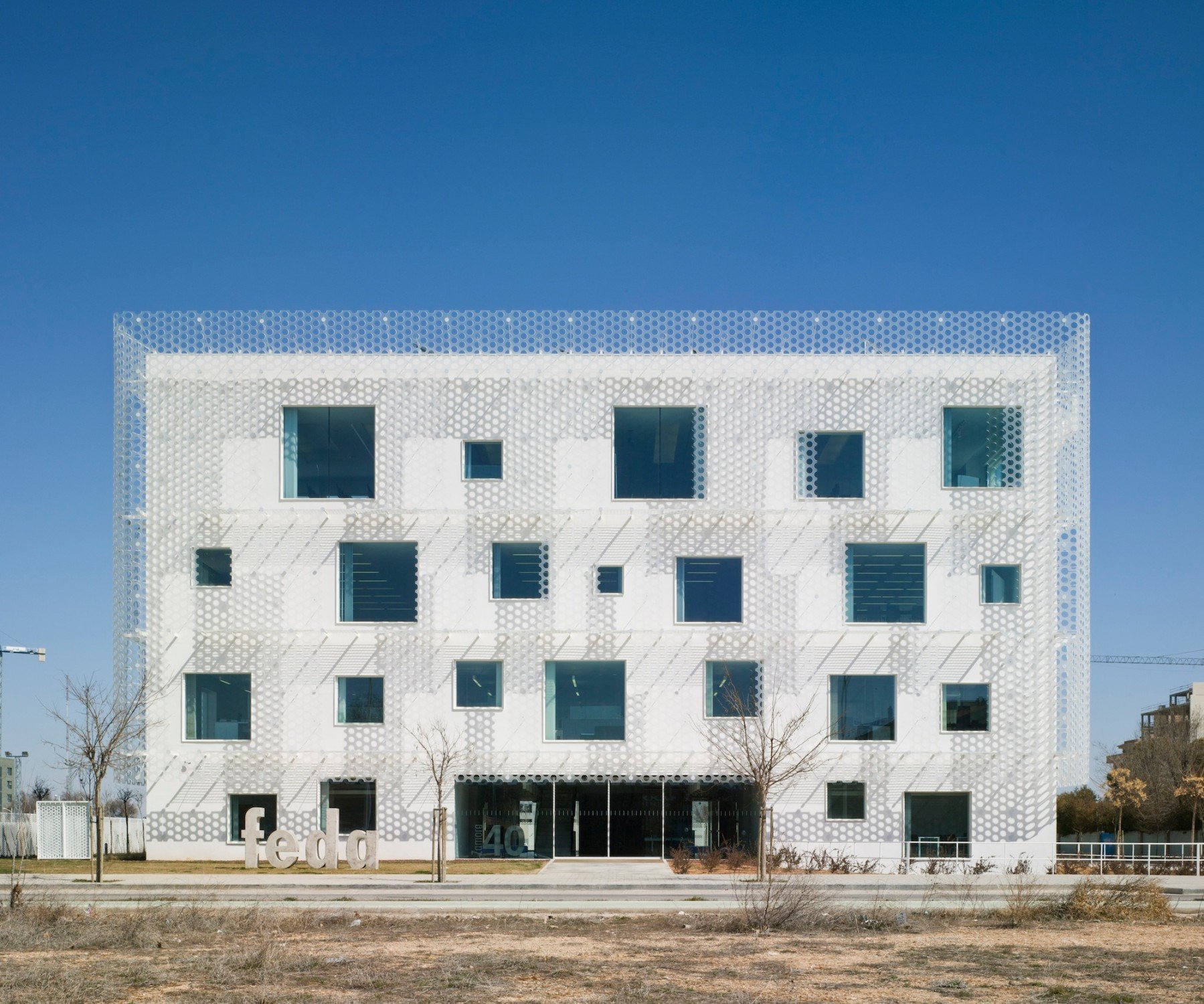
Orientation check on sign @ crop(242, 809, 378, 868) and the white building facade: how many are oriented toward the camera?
2

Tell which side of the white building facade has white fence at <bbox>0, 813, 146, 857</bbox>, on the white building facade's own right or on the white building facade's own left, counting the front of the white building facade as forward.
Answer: on the white building facade's own right

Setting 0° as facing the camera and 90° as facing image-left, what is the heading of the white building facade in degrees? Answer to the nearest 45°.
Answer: approximately 0°

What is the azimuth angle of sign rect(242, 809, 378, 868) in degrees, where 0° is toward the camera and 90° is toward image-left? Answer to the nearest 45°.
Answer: approximately 0°
